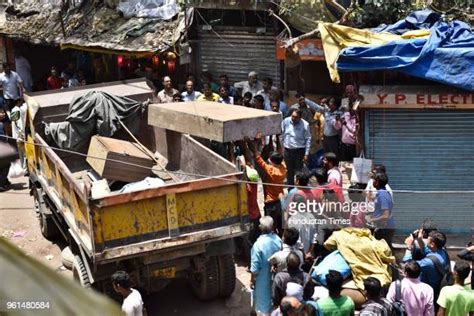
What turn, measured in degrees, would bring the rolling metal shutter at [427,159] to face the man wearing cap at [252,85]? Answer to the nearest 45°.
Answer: approximately 135° to its right
